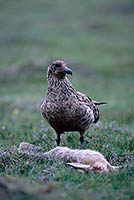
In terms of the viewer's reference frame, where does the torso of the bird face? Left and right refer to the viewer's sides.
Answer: facing the viewer and to the left of the viewer
